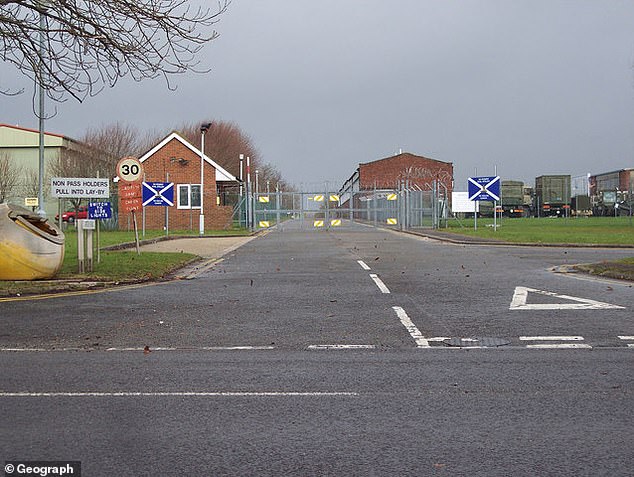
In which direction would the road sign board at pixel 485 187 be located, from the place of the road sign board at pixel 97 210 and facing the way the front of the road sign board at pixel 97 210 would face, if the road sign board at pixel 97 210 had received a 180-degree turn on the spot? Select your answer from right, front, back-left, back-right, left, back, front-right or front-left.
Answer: front-right

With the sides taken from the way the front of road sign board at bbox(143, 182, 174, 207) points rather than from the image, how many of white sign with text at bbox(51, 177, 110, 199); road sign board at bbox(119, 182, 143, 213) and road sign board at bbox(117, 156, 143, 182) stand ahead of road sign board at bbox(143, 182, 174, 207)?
3

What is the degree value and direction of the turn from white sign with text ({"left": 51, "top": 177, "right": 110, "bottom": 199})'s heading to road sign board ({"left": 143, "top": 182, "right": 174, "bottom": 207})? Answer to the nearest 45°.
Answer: approximately 180°

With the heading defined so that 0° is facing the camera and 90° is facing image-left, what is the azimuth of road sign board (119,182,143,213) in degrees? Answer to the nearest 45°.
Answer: approximately 0°
